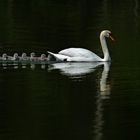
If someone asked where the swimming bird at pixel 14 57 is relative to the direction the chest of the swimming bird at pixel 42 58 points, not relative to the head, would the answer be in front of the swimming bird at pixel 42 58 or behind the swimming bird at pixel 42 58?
behind

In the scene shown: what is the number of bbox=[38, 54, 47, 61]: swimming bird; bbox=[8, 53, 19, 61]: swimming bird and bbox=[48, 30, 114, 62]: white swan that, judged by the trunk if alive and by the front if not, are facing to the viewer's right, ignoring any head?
3

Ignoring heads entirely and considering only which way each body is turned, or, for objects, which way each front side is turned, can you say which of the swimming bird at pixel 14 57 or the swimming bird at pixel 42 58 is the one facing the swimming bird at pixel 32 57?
the swimming bird at pixel 14 57

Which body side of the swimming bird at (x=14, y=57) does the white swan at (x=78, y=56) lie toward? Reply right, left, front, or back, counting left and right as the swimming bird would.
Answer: front

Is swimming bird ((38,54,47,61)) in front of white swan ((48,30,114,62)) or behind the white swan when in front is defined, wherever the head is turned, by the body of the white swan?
behind

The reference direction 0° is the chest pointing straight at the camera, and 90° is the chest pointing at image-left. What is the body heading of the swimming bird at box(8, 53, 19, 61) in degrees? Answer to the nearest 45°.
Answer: approximately 270°

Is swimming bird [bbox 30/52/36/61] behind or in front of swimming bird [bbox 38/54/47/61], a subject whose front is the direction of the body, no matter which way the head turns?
behind

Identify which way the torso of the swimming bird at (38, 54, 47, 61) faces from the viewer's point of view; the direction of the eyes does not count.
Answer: to the viewer's right

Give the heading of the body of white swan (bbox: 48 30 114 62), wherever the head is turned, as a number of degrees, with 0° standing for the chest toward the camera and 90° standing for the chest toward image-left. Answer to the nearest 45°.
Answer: approximately 270°

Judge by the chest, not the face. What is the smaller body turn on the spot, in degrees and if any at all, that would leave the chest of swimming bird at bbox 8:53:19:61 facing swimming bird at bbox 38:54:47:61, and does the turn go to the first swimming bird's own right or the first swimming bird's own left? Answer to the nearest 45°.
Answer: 0° — it already faces it
